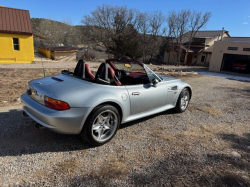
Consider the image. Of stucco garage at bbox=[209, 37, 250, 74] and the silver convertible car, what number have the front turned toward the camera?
1

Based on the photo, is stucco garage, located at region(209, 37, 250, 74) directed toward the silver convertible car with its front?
yes

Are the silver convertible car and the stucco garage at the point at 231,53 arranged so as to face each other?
yes

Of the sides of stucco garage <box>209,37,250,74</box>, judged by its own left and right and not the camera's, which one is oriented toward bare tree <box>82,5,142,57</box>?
right

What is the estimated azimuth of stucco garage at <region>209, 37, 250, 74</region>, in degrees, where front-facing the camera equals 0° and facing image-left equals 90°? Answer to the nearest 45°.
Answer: approximately 0°

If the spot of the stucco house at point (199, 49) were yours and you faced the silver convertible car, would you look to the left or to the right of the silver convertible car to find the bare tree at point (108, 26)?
right

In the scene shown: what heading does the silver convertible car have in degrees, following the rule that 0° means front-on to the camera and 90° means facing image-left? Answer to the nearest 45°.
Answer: approximately 225°

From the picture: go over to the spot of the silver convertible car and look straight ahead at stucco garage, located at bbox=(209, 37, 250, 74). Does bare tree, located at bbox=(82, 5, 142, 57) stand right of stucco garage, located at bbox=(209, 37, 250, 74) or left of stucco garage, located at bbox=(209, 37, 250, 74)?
left

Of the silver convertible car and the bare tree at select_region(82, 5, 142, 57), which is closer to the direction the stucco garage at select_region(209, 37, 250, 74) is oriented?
the silver convertible car

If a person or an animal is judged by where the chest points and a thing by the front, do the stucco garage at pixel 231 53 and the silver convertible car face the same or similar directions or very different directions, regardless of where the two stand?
very different directions
